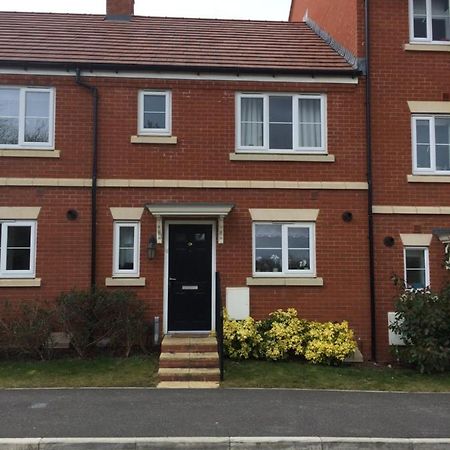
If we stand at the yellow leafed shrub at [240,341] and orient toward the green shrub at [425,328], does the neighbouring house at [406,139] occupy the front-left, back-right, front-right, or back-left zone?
front-left

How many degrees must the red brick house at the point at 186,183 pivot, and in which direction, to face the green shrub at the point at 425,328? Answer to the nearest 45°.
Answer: approximately 90° to its left

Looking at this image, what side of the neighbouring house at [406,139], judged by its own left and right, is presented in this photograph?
front

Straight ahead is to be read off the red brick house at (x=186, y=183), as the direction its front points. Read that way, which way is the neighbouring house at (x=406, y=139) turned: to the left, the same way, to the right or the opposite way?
the same way

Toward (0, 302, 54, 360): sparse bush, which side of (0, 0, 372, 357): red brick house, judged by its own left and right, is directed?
right

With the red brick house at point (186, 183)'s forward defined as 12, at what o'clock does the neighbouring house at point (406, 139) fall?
The neighbouring house is roughly at 9 o'clock from the red brick house.

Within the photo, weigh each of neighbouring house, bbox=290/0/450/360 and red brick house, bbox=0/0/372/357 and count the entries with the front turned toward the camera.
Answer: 2

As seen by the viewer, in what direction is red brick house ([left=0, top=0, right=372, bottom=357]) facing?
toward the camera

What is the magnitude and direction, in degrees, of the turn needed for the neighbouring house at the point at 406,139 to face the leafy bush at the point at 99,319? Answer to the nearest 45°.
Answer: approximately 45° to its right
